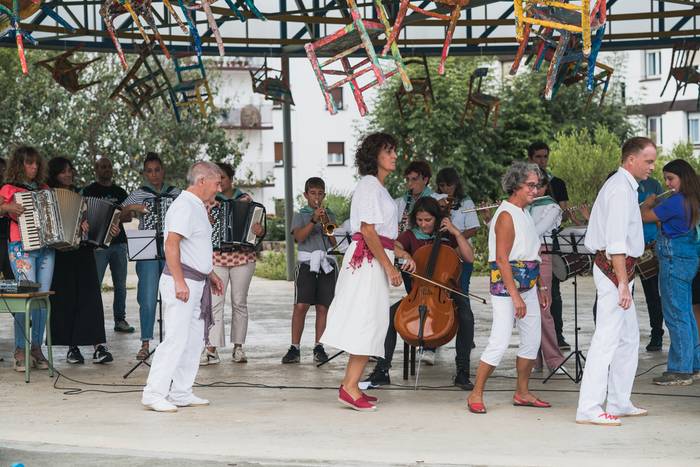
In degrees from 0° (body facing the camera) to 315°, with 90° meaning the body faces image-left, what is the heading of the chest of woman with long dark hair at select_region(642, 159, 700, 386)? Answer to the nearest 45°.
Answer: approximately 90°

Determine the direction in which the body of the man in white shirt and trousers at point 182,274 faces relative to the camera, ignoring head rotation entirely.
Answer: to the viewer's right

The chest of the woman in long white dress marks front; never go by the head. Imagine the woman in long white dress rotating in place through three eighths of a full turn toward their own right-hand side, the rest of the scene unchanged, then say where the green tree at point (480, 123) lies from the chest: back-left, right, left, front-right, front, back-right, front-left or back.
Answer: back-right

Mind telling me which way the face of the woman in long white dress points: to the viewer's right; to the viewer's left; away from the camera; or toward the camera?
to the viewer's right

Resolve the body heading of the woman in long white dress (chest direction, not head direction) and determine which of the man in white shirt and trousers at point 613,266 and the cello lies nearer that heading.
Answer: the man in white shirt and trousers

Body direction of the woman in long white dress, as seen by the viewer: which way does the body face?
to the viewer's right

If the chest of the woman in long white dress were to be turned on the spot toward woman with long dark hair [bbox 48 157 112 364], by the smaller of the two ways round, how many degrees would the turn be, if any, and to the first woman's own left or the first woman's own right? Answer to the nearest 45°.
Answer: approximately 135° to the first woman's own left

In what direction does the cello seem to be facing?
toward the camera

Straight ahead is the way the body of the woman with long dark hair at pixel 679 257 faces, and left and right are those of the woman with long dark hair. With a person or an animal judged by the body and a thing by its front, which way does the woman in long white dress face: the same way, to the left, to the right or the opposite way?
the opposite way

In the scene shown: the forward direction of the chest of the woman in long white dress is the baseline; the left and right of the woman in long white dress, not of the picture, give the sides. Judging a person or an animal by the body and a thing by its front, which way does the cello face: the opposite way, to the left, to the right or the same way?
to the right

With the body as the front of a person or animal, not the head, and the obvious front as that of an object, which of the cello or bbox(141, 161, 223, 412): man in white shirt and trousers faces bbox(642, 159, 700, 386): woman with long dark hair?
the man in white shirt and trousers

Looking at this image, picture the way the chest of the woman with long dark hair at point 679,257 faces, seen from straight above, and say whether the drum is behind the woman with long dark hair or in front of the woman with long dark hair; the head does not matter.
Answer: in front
